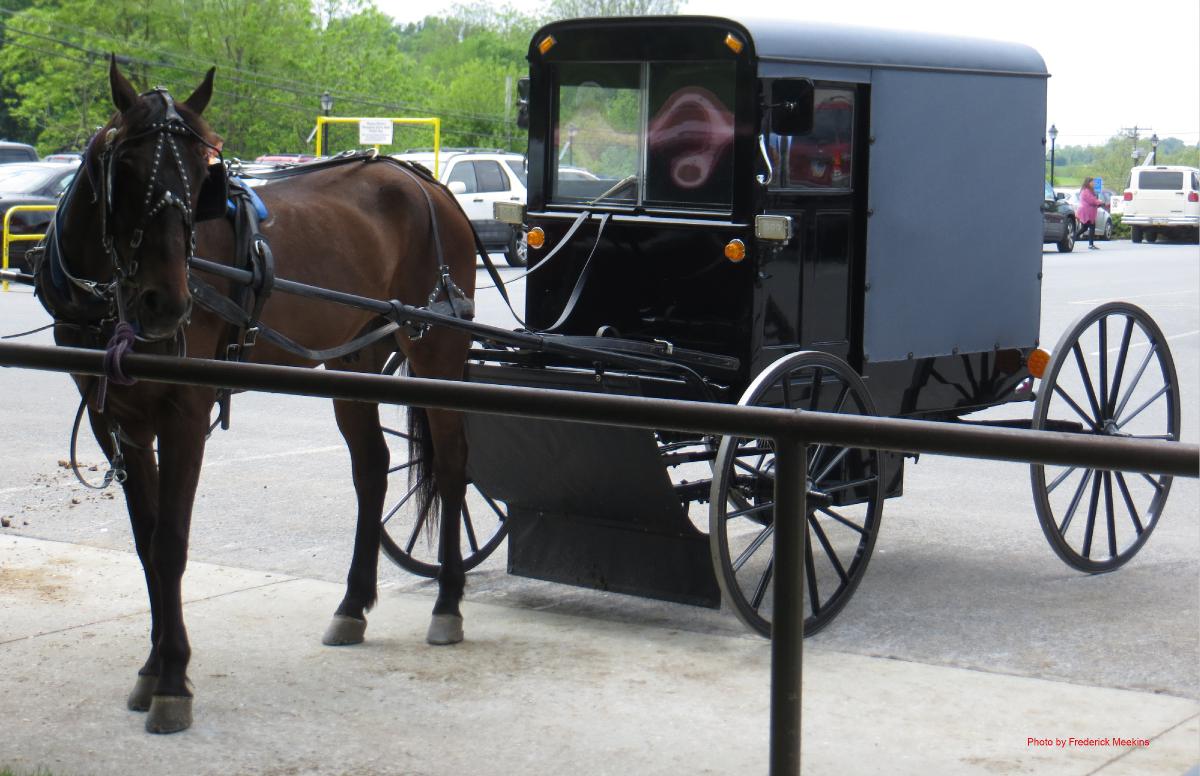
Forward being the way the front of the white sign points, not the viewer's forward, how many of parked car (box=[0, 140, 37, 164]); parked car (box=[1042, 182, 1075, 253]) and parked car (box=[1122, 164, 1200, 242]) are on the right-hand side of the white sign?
1

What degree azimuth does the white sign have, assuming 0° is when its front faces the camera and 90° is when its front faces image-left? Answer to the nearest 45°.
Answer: approximately 0°

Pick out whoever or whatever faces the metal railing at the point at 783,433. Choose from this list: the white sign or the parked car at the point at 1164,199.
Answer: the white sign

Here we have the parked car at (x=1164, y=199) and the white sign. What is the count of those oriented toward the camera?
1

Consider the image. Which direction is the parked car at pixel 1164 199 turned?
away from the camera

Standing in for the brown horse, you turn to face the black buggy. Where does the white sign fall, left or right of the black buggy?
left

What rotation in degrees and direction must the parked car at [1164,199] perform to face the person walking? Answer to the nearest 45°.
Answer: approximately 135° to its left

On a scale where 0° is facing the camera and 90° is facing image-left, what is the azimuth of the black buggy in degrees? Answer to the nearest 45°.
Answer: approximately 45°

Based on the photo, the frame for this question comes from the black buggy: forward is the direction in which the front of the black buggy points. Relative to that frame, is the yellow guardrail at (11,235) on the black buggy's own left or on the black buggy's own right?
on the black buggy's own right

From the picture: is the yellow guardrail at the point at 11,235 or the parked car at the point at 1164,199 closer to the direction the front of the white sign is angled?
the yellow guardrail
